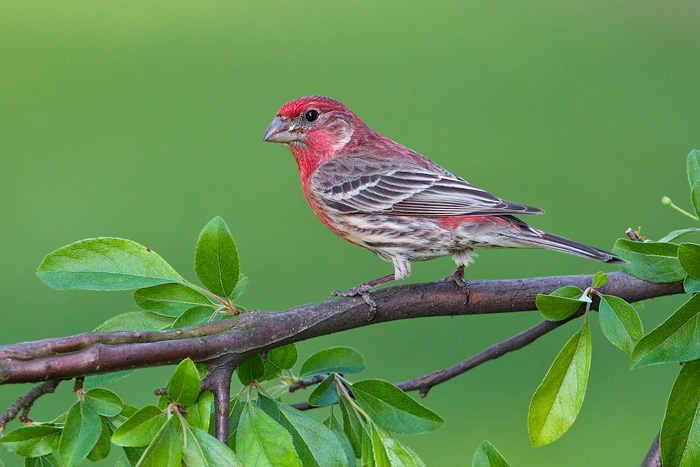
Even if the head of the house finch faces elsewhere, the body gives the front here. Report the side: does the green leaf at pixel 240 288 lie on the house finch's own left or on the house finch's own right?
on the house finch's own left

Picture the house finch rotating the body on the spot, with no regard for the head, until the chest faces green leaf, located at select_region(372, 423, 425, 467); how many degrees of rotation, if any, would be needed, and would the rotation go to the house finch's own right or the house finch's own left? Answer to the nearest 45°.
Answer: approximately 90° to the house finch's own left

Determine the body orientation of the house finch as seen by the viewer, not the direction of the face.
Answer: to the viewer's left

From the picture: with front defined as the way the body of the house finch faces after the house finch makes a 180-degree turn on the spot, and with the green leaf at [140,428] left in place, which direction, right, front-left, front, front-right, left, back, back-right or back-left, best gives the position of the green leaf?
back

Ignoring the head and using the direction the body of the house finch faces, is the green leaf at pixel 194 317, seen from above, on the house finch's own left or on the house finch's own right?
on the house finch's own left

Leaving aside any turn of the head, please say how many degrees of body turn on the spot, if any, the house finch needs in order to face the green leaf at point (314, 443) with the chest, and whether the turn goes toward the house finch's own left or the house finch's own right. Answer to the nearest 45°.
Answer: approximately 90° to the house finch's own left

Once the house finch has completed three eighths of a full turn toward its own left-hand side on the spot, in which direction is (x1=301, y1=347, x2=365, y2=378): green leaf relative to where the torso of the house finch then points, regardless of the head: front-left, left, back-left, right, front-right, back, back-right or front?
back-right

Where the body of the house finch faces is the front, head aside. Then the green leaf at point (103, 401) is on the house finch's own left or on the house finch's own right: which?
on the house finch's own left

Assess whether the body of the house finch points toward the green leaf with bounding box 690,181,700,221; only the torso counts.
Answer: no

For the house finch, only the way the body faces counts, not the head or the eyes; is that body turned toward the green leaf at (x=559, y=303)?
no

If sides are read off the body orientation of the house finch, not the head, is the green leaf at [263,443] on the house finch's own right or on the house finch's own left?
on the house finch's own left
